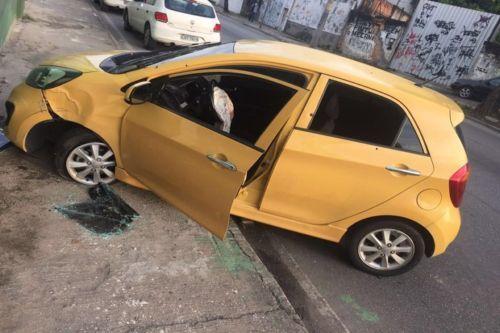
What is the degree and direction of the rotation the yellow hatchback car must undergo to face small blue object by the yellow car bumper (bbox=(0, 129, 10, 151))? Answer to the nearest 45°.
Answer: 0° — it already faces it

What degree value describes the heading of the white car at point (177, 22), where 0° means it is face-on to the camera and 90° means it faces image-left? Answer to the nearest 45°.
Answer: approximately 135°

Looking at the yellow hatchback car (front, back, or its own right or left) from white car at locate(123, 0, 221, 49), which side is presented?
right

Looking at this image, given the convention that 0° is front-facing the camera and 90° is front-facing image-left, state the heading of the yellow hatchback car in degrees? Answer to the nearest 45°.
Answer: approximately 90°

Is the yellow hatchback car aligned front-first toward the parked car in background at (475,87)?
no

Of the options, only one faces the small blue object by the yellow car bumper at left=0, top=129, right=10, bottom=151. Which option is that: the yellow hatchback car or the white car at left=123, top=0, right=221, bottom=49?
the yellow hatchback car

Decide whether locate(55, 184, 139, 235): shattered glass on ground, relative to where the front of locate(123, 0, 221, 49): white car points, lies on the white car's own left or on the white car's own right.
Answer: on the white car's own left
